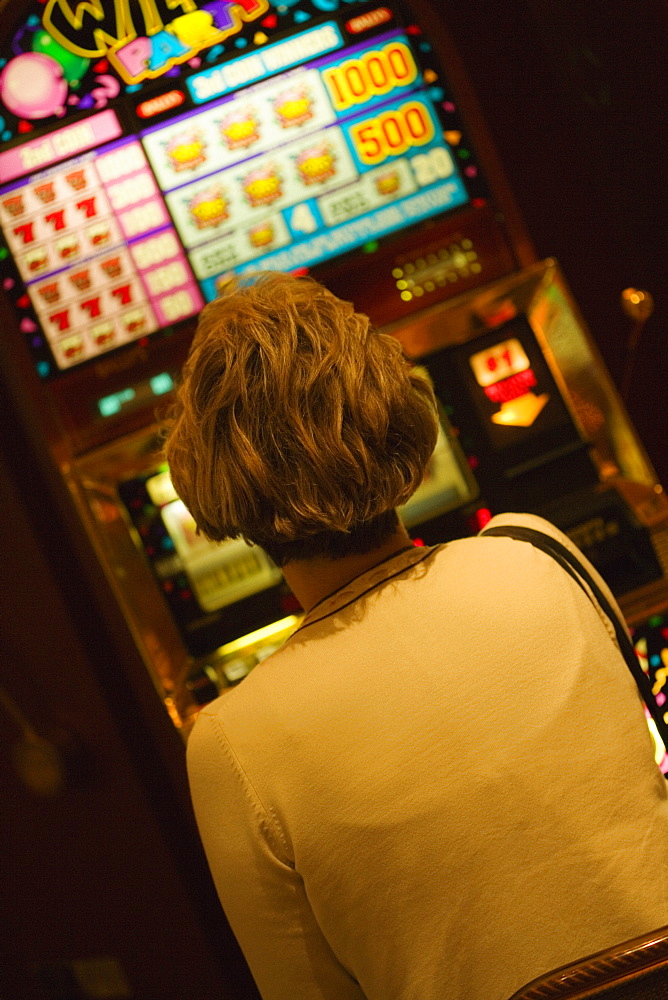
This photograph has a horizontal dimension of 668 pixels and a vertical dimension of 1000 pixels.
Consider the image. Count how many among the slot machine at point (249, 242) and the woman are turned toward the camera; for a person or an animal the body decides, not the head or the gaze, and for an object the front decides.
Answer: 1

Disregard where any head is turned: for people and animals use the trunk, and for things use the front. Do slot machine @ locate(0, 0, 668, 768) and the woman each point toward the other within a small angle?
yes

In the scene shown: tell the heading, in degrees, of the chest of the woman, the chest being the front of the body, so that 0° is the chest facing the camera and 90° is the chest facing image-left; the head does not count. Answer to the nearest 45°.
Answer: approximately 180°

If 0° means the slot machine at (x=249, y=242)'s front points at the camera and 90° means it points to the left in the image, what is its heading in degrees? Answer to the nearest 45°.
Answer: approximately 0°

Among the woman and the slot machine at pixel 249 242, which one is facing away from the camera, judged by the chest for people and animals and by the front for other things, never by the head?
the woman

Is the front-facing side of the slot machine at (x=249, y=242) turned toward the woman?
yes

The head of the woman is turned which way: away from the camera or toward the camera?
away from the camera

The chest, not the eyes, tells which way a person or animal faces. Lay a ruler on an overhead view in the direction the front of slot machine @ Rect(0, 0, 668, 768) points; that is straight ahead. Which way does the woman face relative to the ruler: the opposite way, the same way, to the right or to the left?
the opposite way

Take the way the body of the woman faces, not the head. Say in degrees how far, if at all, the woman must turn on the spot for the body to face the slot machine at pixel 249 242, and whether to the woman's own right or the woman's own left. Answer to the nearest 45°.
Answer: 0° — they already face it
